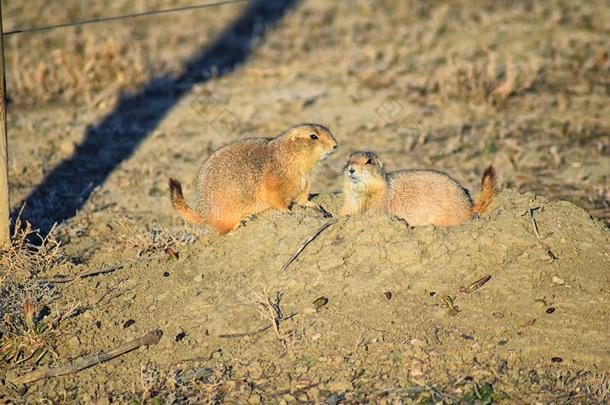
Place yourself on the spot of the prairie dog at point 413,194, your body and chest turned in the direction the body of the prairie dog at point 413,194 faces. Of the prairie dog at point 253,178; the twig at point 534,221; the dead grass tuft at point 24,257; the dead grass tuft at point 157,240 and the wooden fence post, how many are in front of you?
4

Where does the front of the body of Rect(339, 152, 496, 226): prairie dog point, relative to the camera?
to the viewer's left

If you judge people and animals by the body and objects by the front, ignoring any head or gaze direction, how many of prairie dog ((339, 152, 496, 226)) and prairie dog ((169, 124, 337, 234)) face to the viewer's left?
1

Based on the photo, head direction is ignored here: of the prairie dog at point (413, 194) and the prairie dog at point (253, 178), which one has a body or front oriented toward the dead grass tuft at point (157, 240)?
the prairie dog at point (413, 194)

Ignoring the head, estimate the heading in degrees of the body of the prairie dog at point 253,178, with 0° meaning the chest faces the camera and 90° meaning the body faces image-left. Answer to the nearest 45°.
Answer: approximately 270°

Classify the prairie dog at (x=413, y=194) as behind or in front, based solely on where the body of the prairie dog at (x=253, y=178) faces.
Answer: in front

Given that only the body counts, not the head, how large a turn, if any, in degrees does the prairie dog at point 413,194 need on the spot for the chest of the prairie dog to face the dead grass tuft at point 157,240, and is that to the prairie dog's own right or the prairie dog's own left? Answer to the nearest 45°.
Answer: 0° — it already faces it

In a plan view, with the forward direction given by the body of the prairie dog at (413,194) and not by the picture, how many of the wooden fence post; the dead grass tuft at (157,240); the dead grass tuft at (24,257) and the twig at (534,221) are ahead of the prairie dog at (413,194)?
3

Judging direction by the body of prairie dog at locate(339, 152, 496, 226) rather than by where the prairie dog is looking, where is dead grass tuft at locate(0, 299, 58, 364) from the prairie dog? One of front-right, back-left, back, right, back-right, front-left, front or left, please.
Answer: front-left

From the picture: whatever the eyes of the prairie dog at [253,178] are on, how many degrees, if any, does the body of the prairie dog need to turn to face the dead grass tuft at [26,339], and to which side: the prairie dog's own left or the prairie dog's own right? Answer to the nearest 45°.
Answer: approximately 135° to the prairie dog's own right

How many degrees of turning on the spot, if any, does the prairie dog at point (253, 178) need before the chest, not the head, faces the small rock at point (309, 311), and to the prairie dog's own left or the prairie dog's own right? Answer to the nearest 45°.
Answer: approximately 90° to the prairie dog's own right

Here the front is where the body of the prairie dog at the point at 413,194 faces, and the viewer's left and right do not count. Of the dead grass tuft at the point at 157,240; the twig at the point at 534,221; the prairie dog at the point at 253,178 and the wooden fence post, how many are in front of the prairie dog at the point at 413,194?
3

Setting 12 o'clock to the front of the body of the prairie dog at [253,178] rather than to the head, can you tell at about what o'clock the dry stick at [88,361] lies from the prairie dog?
The dry stick is roughly at 4 o'clock from the prairie dog.

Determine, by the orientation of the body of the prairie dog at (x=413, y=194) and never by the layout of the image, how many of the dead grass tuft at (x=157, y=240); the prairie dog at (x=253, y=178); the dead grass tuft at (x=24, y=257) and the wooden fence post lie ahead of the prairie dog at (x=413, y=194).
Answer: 4

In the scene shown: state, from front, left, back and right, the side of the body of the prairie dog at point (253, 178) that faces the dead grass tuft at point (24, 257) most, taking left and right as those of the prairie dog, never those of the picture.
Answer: back

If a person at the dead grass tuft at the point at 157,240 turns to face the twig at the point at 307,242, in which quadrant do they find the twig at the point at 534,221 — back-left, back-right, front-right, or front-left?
front-left

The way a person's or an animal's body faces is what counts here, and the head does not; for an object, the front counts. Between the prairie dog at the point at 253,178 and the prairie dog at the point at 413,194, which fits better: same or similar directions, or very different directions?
very different directions
